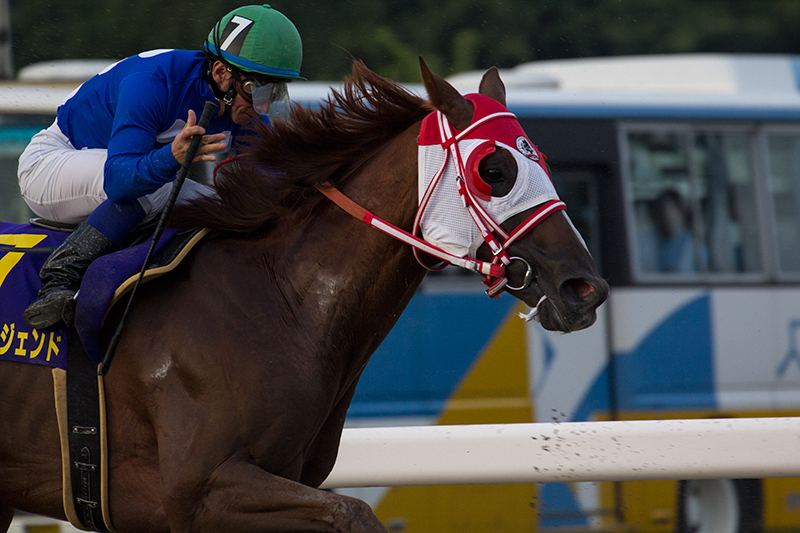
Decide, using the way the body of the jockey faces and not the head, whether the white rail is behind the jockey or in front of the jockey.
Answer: in front

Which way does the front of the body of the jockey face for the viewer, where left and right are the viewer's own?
facing to the right of the viewer
